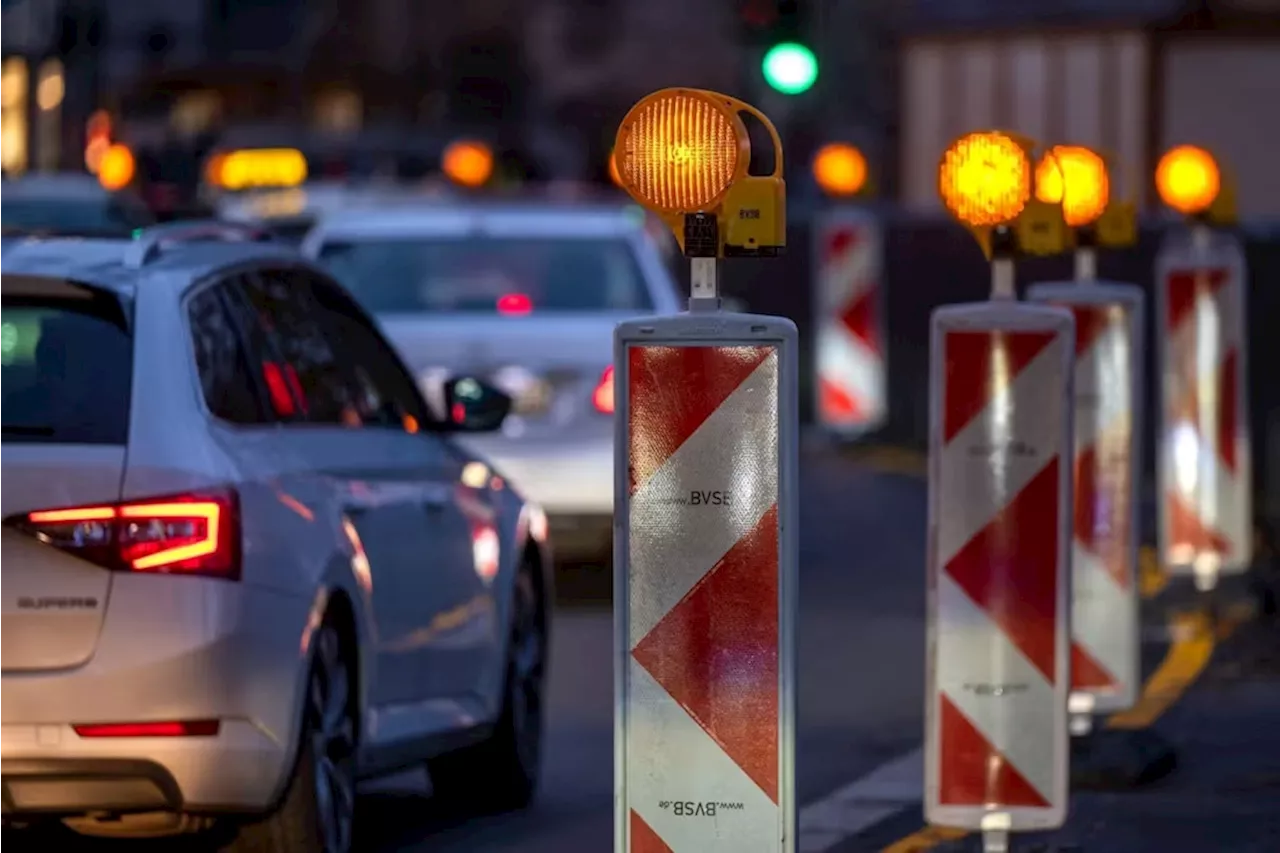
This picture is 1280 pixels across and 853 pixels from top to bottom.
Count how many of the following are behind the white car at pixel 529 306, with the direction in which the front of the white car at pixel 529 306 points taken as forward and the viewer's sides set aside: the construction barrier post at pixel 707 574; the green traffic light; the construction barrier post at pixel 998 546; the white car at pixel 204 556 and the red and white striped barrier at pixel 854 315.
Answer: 3

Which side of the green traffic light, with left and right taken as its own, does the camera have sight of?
front

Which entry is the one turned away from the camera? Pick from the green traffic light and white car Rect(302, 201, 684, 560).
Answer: the white car

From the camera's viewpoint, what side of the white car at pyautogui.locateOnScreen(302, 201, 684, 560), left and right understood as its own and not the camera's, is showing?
back

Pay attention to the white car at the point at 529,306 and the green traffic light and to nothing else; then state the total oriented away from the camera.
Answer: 1

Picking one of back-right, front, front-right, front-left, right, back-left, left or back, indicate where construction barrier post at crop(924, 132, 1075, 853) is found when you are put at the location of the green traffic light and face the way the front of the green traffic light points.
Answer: front

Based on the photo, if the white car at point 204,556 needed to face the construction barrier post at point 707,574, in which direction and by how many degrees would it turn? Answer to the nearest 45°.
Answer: approximately 90° to its right

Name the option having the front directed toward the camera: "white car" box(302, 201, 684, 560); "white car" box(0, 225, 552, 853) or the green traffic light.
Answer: the green traffic light

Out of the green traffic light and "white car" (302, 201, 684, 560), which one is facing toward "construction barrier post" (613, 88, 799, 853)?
the green traffic light

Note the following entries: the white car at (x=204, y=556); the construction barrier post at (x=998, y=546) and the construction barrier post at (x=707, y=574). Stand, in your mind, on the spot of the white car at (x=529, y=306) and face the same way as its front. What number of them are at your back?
3

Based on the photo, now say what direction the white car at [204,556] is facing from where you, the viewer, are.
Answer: facing away from the viewer and to the right of the viewer

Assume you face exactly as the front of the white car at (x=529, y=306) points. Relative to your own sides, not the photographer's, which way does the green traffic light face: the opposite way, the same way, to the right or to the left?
the opposite way

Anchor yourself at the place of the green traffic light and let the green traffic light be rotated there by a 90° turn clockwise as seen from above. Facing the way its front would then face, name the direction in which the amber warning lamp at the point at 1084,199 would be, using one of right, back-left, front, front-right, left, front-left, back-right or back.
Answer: left

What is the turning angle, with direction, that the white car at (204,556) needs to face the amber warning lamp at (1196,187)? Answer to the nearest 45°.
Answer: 0° — it already faces it

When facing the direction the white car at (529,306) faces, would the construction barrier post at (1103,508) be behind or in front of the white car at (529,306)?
behind

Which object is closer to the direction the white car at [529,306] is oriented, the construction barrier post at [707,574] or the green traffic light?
the green traffic light

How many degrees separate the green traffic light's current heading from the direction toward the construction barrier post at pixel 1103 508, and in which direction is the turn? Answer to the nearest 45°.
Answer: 0° — it already faces it

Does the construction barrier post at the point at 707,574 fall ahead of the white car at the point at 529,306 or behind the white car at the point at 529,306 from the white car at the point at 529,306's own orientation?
behind
